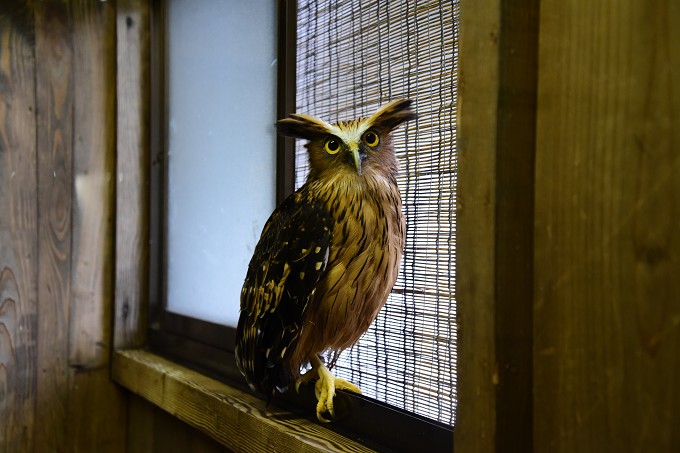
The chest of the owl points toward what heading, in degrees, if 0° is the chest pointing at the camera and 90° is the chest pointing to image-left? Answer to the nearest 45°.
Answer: approximately 315°

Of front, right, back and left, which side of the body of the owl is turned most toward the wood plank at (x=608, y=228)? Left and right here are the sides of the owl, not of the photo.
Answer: front

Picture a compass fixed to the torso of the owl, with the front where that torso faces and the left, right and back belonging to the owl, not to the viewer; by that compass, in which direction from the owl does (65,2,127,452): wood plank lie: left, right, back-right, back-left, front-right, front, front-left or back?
back

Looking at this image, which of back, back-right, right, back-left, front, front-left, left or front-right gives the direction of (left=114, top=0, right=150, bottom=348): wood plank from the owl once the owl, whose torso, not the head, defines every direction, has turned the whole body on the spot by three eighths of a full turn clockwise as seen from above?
front-right

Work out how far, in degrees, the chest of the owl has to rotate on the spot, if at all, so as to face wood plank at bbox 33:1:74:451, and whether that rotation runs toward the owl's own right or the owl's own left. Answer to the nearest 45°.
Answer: approximately 180°

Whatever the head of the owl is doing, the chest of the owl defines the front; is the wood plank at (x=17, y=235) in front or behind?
behind
